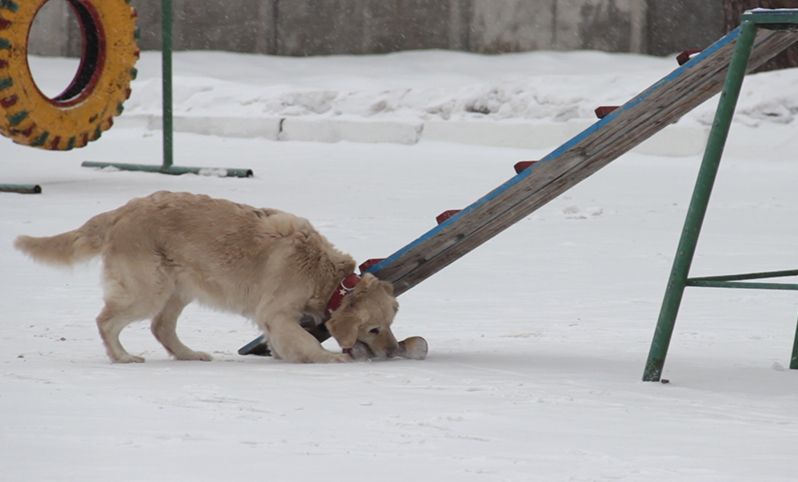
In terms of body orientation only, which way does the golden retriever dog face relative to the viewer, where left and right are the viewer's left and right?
facing to the right of the viewer

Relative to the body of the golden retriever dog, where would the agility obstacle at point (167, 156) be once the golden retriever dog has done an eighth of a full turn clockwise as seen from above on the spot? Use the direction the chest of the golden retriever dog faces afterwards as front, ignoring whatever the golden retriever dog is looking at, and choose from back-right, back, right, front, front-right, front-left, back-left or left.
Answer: back-left

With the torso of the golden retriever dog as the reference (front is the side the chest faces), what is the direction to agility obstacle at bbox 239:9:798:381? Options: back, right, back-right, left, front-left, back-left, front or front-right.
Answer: front

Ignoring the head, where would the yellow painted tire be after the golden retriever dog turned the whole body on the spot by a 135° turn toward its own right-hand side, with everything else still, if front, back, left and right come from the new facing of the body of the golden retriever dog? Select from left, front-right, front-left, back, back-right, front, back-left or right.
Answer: back-right
